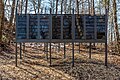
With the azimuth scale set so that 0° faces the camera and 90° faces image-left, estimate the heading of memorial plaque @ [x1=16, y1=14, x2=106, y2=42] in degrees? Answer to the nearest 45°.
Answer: approximately 0°
